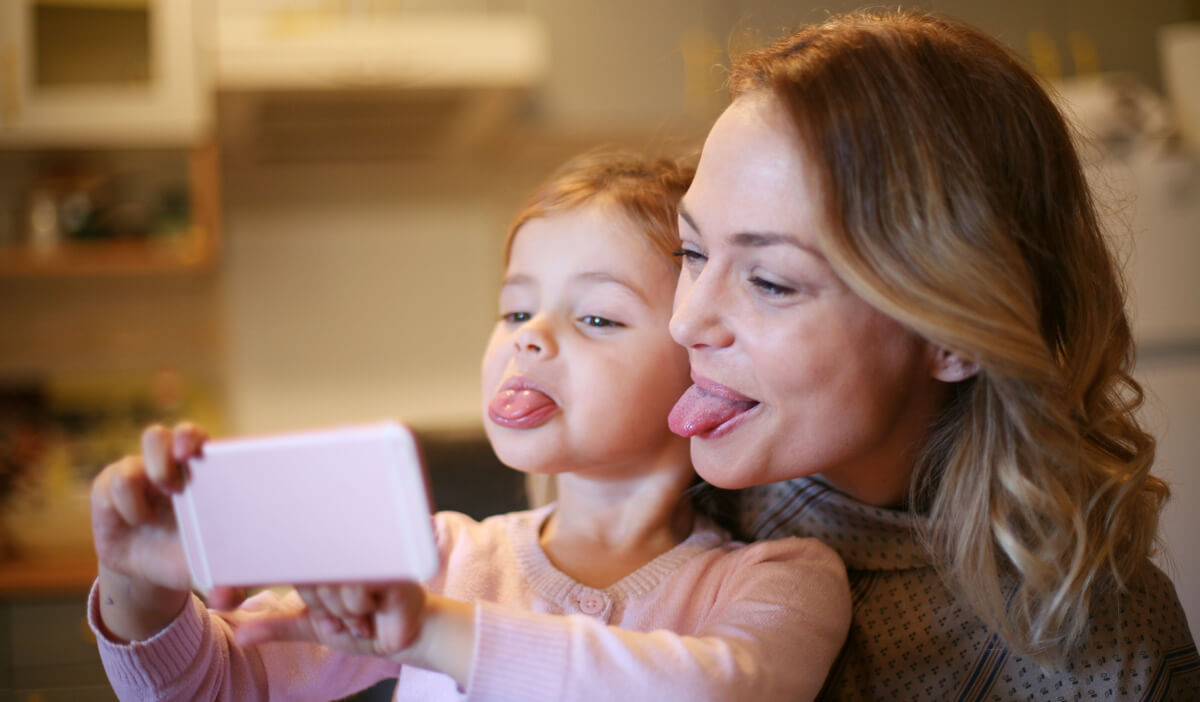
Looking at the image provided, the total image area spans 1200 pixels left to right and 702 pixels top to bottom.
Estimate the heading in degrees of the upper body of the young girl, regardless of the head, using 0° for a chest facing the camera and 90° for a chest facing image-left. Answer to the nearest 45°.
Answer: approximately 45°

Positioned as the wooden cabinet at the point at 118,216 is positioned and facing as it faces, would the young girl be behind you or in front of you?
in front

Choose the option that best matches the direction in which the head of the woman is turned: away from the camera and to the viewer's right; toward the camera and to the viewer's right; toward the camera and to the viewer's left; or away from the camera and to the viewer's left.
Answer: toward the camera and to the viewer's left

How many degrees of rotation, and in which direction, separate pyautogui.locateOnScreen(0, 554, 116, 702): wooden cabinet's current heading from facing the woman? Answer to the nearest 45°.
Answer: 0° — it already faces them

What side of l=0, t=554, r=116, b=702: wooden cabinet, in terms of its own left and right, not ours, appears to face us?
front

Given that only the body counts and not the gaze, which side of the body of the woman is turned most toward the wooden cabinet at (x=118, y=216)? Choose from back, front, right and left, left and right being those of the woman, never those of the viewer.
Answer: right

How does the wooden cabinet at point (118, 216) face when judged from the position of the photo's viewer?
facing the viewer

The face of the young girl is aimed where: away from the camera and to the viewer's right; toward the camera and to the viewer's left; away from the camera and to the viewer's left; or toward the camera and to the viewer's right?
toward the camera and to the viewer's left

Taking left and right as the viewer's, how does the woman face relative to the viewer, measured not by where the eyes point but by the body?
facing the viewer and to the left of the viewer

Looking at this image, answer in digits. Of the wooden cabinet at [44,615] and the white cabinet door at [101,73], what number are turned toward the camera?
2

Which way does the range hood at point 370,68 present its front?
toward the camera
